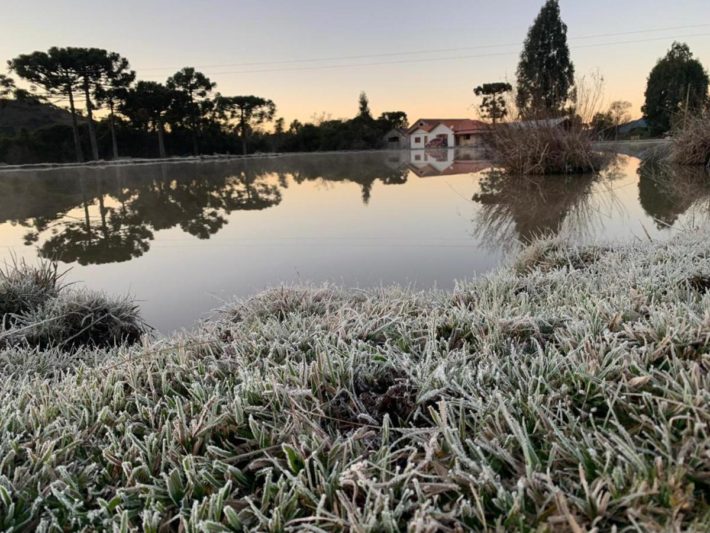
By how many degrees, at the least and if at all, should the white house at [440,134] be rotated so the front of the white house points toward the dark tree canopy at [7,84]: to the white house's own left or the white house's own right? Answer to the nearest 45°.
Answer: approximately 45° to the white house's own right

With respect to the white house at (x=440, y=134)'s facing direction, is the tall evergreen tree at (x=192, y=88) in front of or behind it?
in front

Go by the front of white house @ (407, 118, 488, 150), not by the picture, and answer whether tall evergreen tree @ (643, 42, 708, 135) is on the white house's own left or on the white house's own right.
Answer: on the white house's own left

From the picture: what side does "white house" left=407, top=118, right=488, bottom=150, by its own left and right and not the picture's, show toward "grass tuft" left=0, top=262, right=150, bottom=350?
front

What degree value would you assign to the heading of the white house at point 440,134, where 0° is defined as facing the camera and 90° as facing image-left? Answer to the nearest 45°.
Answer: approximately 0°

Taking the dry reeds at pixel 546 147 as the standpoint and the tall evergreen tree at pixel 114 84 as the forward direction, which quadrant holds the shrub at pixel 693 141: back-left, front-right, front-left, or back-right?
back-right

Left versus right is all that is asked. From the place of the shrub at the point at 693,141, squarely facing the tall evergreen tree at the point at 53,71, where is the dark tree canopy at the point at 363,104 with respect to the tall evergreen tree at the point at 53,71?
right

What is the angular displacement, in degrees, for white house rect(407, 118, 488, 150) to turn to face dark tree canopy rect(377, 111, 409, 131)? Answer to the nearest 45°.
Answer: approximately 135° to its right

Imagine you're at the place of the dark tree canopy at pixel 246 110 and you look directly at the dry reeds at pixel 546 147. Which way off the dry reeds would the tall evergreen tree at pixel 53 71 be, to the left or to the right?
right

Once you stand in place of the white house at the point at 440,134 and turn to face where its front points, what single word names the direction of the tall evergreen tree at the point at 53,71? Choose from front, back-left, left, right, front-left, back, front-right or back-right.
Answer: front-right

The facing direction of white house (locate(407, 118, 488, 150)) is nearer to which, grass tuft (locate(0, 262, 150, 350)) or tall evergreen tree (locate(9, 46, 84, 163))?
the grass tuft

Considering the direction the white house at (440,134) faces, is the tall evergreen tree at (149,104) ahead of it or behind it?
ahead
